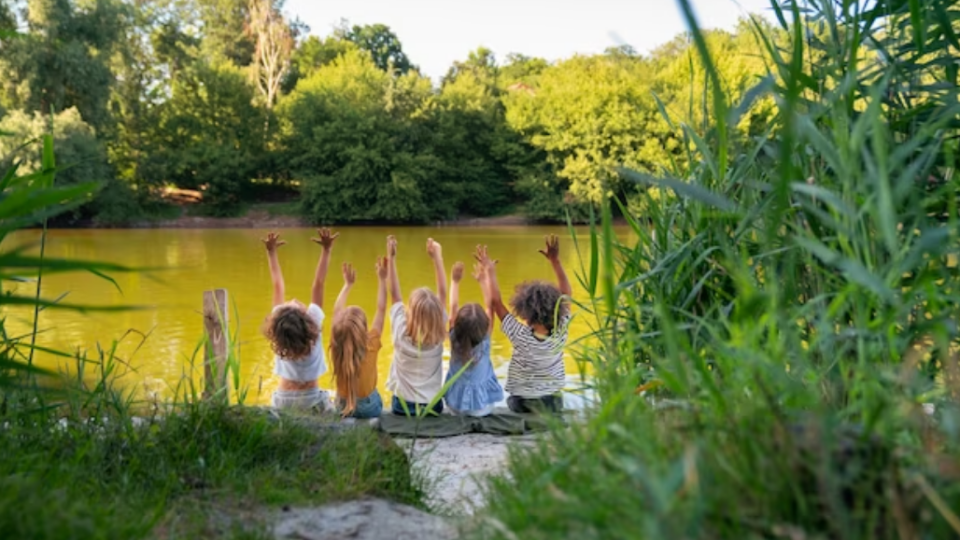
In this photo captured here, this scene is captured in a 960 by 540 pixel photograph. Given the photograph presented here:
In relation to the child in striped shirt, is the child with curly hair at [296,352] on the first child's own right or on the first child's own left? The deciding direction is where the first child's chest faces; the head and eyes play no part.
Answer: on the first child's own left

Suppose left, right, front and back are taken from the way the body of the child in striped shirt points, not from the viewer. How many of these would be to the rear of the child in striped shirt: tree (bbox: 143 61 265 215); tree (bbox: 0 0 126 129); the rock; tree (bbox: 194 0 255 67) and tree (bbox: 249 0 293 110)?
1

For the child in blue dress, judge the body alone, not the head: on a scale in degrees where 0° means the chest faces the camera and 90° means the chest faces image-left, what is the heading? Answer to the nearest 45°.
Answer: approximately 180°

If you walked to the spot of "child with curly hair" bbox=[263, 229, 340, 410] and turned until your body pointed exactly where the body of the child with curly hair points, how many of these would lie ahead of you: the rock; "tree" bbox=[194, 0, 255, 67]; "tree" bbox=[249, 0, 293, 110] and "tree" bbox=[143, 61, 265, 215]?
3

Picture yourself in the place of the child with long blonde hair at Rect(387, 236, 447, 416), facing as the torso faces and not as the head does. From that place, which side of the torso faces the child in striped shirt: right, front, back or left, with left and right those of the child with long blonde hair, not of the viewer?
right

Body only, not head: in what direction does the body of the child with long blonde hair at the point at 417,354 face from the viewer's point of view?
away from the camera

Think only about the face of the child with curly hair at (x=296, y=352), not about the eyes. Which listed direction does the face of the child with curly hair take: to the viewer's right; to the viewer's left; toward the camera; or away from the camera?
away from the camera

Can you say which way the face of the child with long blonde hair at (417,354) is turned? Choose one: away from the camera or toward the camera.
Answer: away from the camera

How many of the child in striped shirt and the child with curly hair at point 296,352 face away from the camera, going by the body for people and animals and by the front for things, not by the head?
2

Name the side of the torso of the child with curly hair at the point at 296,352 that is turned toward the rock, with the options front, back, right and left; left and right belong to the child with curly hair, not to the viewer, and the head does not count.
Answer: back

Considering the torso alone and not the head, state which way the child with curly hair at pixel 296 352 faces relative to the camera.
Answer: away from the camera

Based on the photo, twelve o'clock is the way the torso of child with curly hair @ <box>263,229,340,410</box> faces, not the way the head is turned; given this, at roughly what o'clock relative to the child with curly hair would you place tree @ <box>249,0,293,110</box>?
The tree is roughly at 12 o'clock from the child with curly hair.

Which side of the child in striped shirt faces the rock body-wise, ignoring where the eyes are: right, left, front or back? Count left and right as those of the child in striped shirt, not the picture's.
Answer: back

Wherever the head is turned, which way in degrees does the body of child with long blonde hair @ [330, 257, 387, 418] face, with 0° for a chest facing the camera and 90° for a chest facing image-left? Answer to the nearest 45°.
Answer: approximately 180°

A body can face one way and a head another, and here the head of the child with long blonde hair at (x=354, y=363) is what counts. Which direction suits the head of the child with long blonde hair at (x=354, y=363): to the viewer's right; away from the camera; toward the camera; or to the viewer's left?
away from the camera
